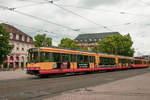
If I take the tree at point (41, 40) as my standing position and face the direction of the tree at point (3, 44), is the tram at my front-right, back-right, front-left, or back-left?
front-left

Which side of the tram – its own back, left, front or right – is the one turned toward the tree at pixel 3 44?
right

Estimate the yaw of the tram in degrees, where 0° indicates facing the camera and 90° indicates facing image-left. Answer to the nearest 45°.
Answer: approximately 45°

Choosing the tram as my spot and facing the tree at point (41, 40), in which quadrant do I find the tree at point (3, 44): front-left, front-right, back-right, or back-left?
front-left

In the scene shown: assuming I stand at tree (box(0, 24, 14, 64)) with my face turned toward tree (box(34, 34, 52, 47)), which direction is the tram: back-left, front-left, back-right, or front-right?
back-right

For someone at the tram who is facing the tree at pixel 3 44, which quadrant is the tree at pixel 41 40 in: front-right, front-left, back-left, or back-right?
front-right
